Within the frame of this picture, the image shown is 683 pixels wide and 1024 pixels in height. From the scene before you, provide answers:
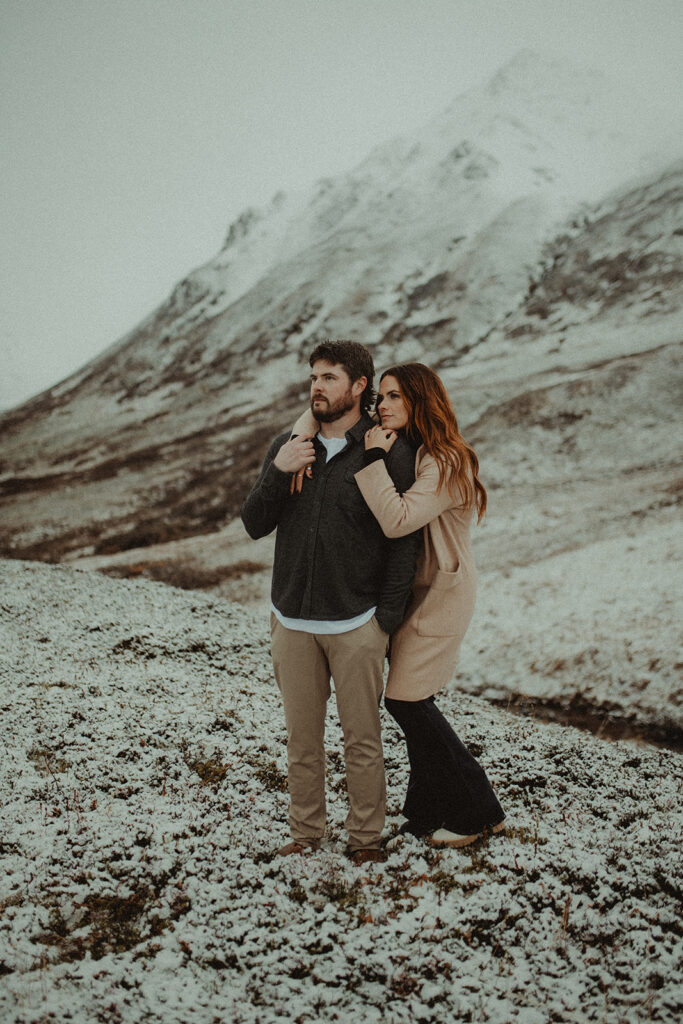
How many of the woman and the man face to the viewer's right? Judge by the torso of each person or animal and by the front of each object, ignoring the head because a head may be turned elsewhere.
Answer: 0

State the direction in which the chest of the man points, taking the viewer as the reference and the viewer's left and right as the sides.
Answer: facing the viewer and to the left of the viewer

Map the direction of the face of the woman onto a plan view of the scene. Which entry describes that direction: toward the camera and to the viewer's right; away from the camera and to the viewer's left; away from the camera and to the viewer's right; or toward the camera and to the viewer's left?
toward the camera and to the viewer's left

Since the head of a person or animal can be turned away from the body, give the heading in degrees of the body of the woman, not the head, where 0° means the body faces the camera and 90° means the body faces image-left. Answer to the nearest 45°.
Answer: approximately 90°
